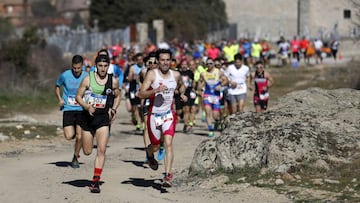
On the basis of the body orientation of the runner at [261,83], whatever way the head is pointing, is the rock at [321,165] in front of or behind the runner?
in front

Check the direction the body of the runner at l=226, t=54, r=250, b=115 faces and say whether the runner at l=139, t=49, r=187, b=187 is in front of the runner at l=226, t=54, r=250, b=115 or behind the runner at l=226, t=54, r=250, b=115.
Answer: in front

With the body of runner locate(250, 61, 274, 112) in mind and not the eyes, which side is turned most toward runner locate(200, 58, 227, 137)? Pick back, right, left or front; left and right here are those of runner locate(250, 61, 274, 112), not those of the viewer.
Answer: front

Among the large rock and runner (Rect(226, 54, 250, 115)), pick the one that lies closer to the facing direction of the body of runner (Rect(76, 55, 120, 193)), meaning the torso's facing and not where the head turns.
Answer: the large rock

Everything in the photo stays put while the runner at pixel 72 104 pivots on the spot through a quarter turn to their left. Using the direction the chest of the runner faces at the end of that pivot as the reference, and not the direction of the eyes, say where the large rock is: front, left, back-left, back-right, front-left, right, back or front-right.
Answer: front-right

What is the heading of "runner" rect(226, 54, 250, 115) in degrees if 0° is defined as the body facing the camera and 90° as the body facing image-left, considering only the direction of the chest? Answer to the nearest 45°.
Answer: approximately 0°

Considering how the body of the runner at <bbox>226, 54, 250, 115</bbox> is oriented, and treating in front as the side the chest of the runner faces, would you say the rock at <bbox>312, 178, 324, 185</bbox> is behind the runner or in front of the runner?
in front
